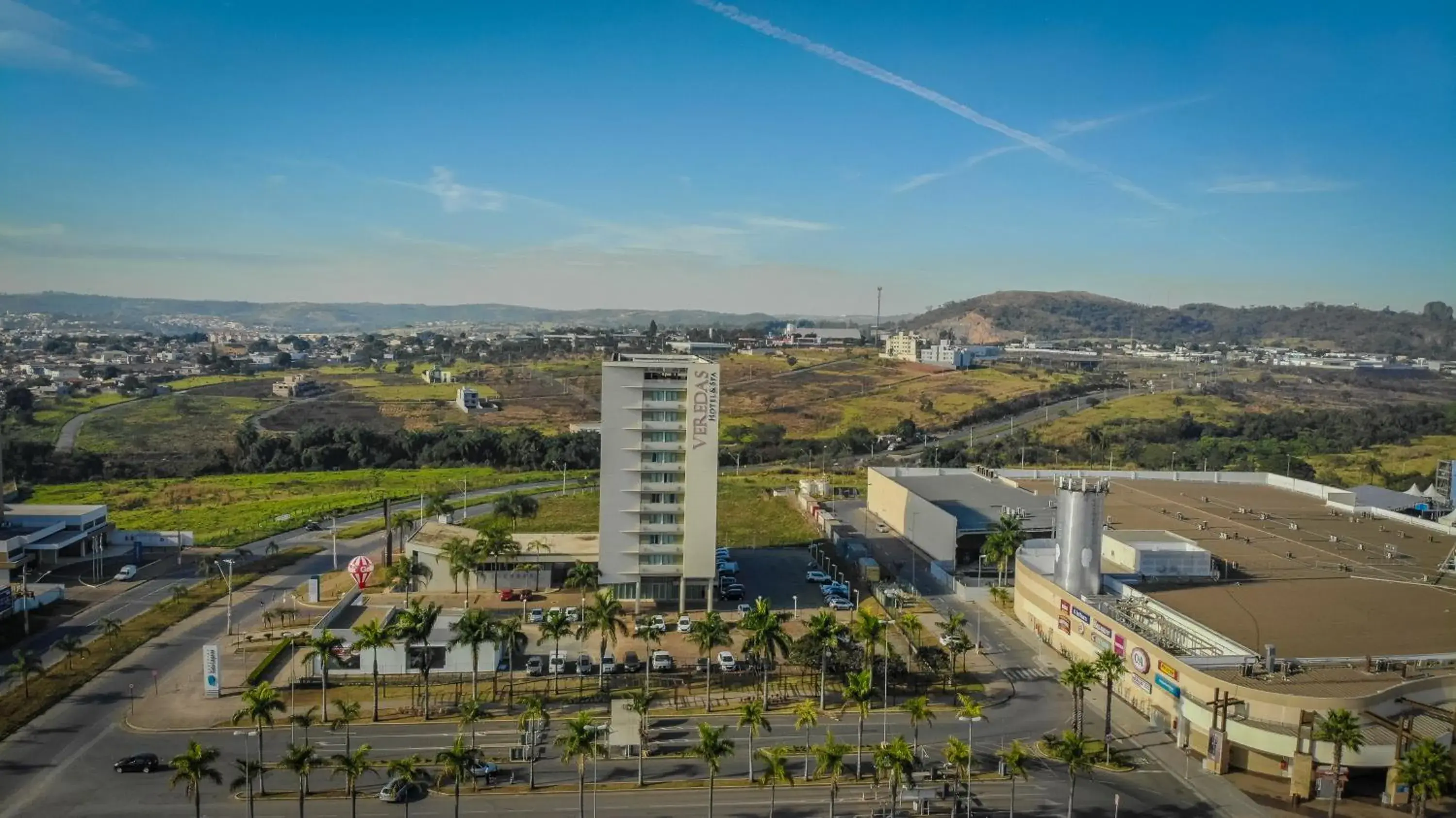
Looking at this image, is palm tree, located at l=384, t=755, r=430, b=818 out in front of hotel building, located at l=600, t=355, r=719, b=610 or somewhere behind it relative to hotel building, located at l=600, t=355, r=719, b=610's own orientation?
in front

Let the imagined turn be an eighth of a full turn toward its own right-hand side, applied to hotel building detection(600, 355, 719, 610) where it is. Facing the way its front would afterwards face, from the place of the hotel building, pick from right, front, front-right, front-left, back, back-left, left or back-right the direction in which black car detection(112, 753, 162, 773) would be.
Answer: front

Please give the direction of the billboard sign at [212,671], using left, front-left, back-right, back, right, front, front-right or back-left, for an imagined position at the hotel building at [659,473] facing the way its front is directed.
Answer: front-right

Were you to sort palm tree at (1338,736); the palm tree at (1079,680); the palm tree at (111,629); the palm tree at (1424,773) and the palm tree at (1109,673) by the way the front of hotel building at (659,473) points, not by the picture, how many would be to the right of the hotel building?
1

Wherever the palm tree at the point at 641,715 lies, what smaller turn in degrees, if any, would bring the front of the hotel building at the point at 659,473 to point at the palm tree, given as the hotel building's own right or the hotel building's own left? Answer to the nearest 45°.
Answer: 0° — it already faces it

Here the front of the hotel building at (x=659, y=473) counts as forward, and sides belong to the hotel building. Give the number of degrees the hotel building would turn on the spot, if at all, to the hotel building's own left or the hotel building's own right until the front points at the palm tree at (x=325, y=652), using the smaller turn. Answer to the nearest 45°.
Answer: approximately 45° to the hotel building's own right

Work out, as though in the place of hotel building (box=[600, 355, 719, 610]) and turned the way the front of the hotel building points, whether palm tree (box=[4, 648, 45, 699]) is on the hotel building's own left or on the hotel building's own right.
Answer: on the hotel building's own right

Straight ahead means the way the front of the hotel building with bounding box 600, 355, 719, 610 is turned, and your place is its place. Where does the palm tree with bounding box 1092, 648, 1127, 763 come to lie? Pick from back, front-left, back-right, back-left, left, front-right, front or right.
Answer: front-left

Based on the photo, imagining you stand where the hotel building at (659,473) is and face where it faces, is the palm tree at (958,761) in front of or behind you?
in front

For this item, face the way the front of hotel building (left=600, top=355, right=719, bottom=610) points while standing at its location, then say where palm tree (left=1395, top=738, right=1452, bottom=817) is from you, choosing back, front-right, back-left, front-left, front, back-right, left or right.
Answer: front-left

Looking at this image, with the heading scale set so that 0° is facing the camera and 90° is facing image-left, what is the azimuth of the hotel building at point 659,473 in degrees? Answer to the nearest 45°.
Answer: approximately 0°

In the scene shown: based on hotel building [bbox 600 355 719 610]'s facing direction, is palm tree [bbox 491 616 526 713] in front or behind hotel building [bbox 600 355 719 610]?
in front

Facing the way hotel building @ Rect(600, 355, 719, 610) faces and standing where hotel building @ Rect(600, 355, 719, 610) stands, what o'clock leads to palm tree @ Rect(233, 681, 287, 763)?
The palm tree is roughly at 1 o'clock from the hotel building.

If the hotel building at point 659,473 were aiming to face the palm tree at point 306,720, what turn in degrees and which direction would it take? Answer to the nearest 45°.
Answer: approximately 45° to its right

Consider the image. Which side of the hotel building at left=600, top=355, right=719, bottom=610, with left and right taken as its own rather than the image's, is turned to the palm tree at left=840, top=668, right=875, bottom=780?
front

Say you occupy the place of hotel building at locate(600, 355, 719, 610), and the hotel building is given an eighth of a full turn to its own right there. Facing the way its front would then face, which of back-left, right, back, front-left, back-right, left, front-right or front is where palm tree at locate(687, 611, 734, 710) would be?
front-left
